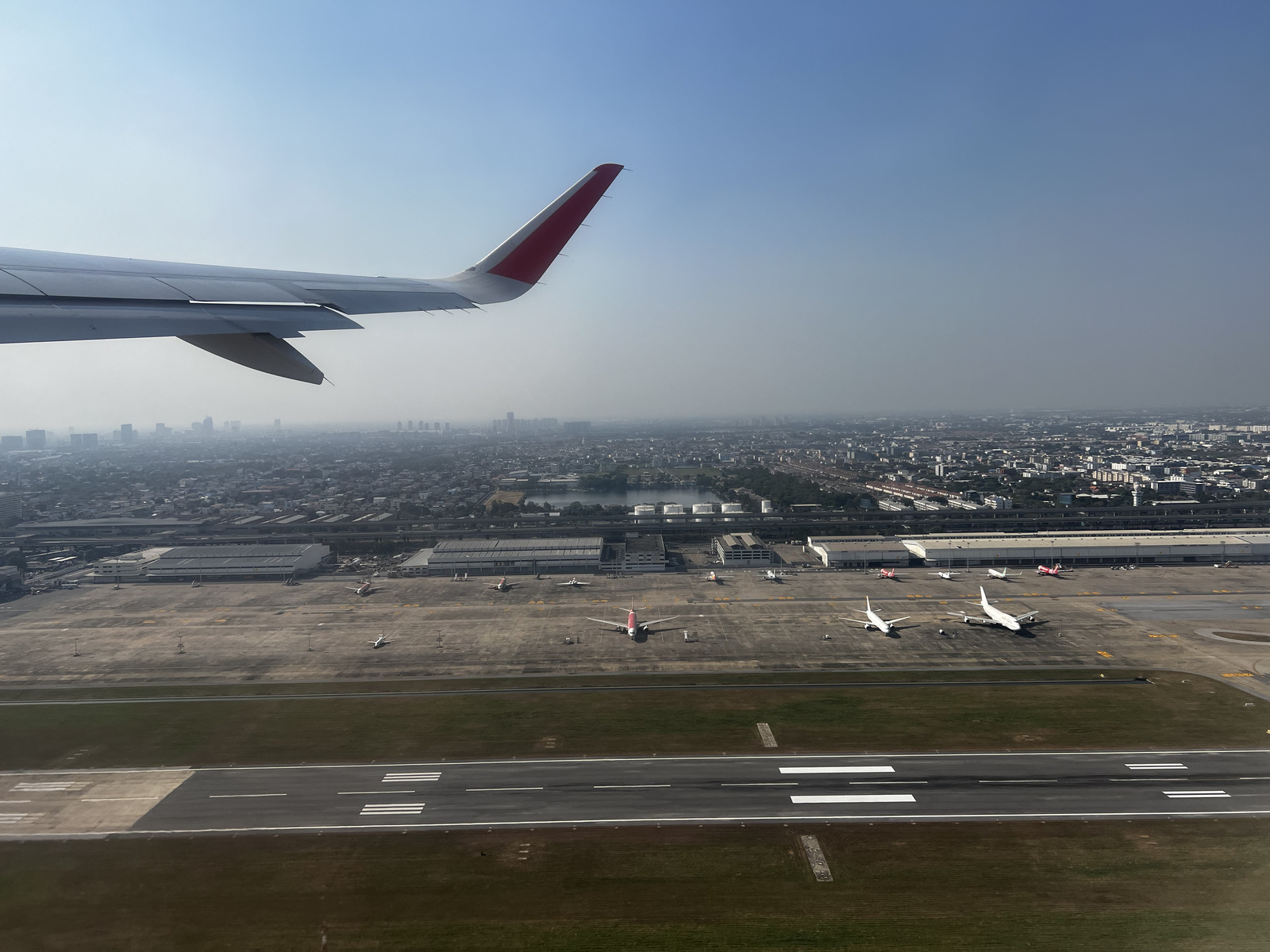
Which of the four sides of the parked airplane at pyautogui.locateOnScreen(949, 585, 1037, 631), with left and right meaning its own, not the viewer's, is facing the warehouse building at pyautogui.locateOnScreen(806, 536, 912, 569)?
back

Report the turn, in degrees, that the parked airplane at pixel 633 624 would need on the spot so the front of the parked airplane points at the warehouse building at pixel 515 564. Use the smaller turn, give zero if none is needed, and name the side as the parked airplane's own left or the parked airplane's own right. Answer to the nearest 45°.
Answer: approximately 135° to the parked airplane's own right

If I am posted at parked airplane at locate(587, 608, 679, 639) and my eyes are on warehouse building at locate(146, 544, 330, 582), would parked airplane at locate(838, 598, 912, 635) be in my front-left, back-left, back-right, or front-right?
back-right

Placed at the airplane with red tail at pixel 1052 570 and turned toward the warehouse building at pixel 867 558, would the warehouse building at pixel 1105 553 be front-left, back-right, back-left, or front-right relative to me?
back-right

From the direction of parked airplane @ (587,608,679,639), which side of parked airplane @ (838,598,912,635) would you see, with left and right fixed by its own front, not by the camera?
right

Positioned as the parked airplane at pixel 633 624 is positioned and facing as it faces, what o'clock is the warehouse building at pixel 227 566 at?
The warehouse building is roughly at 4 o'clock from the parked airplane.

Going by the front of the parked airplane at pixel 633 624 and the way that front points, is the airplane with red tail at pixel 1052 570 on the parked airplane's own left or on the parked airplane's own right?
on the parked airplane's own left

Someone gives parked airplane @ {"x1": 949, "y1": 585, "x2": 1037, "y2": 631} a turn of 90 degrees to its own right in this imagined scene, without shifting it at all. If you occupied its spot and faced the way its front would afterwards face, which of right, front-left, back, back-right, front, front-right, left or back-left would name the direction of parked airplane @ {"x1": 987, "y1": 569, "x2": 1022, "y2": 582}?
back-right

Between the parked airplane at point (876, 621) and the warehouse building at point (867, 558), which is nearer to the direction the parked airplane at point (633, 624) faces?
the parked airplane

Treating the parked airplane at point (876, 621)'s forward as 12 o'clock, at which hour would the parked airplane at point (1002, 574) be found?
the parked airplane at point (1002, 574) is roughly at 7 o'clock from the parked airplane at point (876, 621).

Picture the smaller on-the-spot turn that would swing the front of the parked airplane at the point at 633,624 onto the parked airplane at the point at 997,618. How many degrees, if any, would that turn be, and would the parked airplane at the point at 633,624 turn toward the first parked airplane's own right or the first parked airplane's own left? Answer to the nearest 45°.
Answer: approximately 90° to the first parked airplane's own left

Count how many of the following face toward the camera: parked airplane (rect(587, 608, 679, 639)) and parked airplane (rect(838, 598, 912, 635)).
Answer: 2

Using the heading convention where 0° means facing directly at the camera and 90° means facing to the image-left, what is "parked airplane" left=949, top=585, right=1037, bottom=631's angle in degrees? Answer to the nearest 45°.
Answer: approximately 315°
